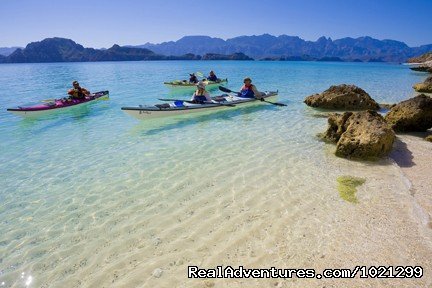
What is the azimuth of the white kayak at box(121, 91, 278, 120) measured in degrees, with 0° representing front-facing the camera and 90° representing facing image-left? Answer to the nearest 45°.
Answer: approximately 45°

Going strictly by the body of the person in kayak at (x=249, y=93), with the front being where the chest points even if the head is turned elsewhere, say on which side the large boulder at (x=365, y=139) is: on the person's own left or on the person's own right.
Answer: on the person's own left

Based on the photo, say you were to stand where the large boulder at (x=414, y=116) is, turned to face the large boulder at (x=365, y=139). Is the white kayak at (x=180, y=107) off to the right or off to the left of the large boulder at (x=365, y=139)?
right

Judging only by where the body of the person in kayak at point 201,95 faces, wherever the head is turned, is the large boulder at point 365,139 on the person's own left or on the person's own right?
on the person's own left
